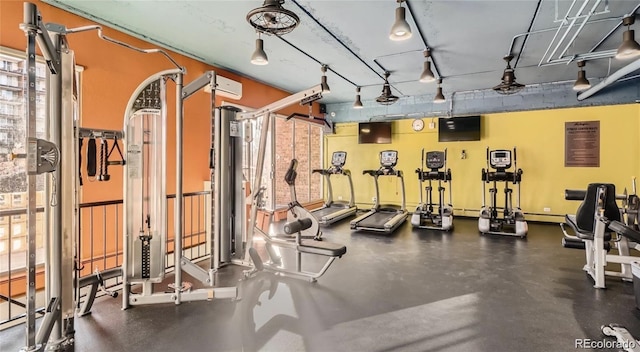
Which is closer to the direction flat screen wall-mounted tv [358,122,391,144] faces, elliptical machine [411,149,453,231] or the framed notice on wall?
the elliptical machine

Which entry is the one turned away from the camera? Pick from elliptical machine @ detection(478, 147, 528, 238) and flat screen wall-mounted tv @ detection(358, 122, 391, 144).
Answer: the elliptical machine

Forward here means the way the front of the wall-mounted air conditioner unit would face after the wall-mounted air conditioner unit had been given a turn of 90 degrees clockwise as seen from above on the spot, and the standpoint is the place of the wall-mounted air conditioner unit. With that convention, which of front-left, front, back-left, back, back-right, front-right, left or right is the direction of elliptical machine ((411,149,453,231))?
back-left

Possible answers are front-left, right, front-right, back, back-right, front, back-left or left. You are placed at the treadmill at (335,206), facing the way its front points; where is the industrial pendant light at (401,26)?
back-right

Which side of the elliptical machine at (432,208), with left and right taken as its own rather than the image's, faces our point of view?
back

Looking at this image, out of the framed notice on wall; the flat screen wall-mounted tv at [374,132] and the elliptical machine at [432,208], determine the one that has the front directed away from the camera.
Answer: the elliptical machine

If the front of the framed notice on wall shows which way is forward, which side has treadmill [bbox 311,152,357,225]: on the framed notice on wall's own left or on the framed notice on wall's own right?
on the framed notice on wall's own right

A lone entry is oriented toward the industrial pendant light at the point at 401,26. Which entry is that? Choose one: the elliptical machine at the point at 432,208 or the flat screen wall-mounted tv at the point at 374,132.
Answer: the flat screen wall-mounted tv

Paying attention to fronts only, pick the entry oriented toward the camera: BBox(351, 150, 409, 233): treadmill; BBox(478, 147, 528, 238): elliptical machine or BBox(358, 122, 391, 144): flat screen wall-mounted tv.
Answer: the flat screen wall-mounted tv

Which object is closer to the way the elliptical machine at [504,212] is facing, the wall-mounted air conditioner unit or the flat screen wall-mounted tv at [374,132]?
the flat screen wall-mounted tv

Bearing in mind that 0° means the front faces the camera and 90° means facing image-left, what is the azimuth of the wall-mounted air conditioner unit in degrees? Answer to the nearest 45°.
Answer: approximately 315°

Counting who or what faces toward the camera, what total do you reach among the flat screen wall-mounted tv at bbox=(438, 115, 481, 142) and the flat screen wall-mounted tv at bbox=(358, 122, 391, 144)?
2

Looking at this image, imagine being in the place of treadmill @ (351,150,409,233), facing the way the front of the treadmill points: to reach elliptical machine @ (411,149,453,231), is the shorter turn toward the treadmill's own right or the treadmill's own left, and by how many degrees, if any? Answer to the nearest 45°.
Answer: approximately 45° to the treadmill's own right

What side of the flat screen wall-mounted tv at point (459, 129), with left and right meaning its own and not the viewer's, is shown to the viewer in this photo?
front

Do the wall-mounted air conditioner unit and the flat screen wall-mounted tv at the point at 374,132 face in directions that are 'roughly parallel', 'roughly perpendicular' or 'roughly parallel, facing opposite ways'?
roughly perpendicular

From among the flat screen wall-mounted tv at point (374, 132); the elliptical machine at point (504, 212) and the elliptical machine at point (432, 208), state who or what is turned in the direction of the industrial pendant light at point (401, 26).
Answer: the flat screen wall-mounted tv

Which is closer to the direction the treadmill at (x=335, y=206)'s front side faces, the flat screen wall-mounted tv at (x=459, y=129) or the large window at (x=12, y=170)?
the flat screen wall-mounted tv

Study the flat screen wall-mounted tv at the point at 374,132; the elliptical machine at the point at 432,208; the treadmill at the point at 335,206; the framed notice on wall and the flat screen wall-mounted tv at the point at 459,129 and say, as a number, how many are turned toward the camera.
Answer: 3

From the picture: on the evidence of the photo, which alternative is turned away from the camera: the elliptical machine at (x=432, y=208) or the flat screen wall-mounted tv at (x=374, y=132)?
the elliptical machine

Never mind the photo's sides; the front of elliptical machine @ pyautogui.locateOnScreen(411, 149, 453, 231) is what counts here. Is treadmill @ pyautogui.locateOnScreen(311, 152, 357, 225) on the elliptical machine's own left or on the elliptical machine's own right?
on the elliptical machine's own left
